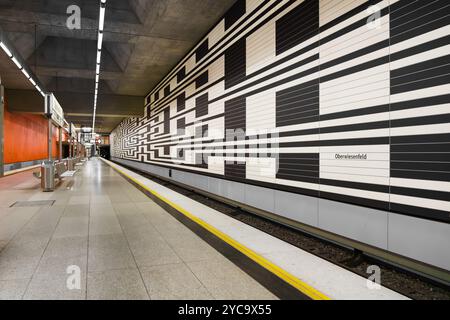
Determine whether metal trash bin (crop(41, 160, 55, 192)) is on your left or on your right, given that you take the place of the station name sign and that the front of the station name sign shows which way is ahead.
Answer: on your right

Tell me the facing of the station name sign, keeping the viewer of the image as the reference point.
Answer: facing the viewer and to the left of the viewer

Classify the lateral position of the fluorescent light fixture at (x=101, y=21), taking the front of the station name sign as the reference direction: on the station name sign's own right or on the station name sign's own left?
on the station name sign's own right
